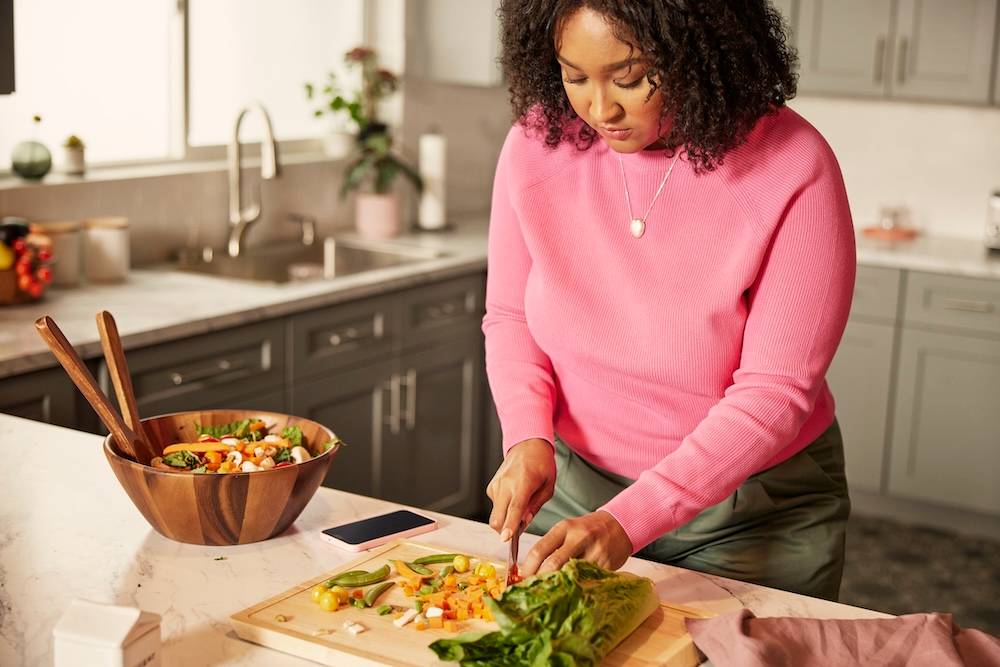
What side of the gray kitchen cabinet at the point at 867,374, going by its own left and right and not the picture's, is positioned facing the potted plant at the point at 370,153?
right

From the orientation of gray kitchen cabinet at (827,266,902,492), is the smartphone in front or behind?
in front

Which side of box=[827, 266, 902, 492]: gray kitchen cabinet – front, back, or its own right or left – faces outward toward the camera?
front

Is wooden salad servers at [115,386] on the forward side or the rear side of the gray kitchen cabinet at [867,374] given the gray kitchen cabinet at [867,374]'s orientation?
on the forward side

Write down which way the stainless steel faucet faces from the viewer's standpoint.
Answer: facing the viewer and to the right of the viewer

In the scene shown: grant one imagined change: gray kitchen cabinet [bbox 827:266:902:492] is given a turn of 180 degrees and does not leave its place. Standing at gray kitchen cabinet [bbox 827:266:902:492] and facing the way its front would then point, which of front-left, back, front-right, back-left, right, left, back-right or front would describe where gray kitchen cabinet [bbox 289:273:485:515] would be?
back-left

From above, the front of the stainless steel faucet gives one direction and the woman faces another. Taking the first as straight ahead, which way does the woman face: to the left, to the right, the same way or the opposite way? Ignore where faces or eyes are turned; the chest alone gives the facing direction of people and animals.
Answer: to the right

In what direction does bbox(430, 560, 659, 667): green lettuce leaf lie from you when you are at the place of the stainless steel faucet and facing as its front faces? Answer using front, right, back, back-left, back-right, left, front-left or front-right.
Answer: front-right

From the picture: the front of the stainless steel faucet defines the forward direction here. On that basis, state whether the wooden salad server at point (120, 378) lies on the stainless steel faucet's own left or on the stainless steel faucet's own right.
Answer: on the stainless steel faucet's own right

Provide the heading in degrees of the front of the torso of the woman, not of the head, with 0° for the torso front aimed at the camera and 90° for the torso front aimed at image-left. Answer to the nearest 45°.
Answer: approximately 45°
